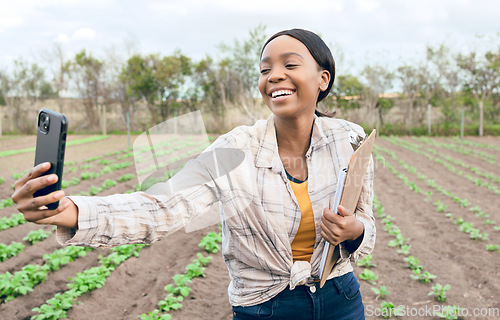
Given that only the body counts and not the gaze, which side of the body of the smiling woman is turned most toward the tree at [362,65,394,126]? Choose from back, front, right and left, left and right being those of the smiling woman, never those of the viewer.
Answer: back

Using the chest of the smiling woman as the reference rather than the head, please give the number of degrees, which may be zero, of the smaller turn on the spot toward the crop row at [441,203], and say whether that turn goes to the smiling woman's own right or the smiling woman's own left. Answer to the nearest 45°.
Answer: approximately 135° to the smiling woman's own left

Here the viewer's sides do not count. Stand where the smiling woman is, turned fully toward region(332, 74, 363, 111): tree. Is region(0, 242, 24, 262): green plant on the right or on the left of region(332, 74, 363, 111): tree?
left

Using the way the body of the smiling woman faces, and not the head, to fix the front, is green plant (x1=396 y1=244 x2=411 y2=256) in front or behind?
behind

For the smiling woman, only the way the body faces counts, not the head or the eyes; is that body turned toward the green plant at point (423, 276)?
no

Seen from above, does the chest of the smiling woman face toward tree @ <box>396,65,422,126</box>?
no

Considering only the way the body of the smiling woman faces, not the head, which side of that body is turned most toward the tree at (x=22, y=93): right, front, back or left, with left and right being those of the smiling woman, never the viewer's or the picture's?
back

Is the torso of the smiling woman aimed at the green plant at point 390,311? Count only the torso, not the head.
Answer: no

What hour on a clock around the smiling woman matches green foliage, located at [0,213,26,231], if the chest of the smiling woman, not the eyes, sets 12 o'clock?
The green foliage is roughly at 5 o'clock from the smiling woman.

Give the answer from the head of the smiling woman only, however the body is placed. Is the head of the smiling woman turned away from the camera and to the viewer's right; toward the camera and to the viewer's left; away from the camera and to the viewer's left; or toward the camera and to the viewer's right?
toward the camera and to the viewer's left

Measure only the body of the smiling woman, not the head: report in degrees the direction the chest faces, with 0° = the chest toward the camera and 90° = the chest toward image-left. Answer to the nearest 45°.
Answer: approximately 0°

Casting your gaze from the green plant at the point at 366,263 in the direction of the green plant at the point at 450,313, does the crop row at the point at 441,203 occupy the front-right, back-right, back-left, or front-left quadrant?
back-left

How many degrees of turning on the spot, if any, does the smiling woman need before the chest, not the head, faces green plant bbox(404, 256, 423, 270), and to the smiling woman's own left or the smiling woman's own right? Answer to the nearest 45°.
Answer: approximately 135° to the smiling woman's own left
